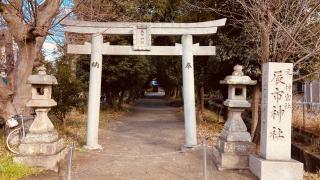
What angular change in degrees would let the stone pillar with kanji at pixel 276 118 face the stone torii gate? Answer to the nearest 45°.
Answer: approximately 135° to its right

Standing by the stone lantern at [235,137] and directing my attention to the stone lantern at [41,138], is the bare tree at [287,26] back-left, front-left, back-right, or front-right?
back-right

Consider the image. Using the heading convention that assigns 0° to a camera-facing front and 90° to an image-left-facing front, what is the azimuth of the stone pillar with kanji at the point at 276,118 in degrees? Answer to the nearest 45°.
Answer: approximately 0°

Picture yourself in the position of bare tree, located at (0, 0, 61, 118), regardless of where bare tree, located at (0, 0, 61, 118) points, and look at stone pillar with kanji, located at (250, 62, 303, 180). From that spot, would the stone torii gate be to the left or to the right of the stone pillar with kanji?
left

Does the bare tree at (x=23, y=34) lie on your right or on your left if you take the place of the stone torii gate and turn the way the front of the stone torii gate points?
on your right
